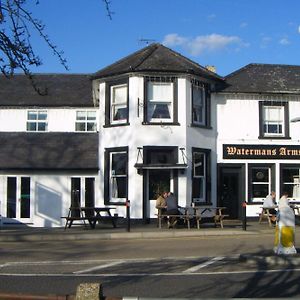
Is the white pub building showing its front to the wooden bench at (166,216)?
yes

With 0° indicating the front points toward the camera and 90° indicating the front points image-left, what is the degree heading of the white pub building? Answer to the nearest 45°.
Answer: approximately 0°

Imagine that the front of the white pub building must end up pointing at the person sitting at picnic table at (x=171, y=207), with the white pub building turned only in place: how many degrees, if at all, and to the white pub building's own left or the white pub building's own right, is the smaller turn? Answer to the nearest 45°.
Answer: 0° — it already faces them

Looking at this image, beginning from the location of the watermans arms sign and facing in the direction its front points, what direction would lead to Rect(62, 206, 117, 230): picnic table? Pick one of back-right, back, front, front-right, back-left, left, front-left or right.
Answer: front-right

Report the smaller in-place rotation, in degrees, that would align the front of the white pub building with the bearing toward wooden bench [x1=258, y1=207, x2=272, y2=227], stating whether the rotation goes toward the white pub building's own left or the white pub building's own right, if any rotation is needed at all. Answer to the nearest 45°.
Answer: approximately 90° to the white pub building's own left

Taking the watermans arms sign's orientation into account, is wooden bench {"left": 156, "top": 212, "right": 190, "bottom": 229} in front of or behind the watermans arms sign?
in front
